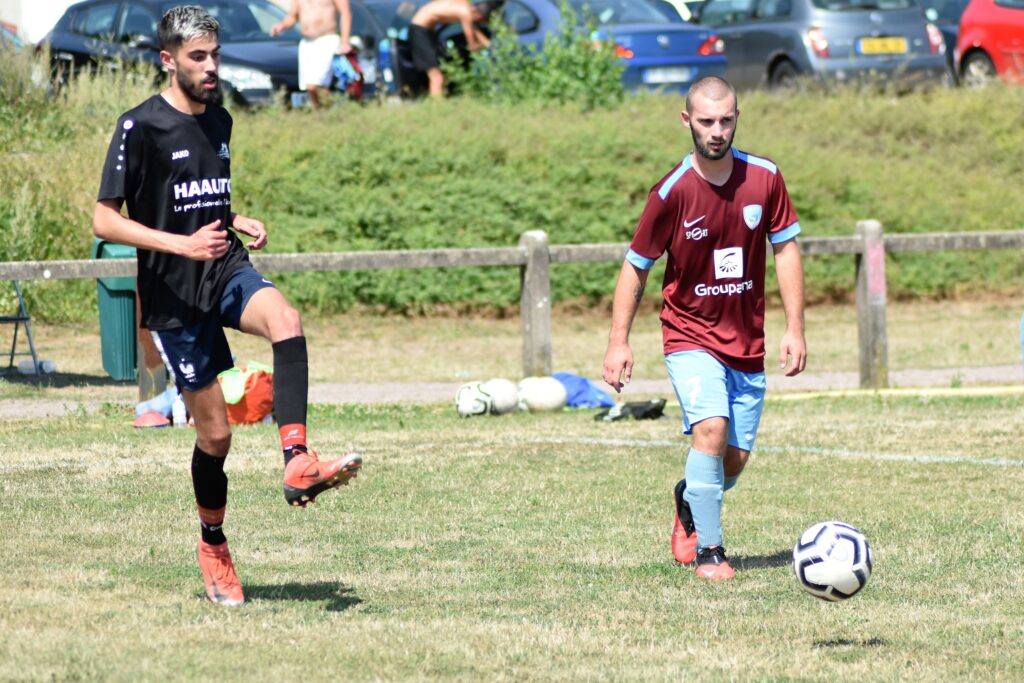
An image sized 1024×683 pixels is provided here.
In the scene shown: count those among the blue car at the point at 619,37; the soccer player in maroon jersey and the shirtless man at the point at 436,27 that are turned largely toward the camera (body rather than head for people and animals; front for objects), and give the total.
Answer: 1

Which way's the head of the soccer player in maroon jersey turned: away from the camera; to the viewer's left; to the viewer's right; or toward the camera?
toward the camera

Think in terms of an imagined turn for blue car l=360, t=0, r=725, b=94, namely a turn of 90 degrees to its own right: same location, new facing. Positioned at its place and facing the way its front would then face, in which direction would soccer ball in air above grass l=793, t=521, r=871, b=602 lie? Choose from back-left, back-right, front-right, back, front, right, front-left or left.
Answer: back-right

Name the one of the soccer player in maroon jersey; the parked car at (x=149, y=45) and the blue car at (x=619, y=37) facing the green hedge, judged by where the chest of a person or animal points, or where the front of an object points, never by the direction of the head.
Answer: the parked car

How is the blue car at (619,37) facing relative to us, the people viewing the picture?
facing away from the viewer and to the left of the viewer

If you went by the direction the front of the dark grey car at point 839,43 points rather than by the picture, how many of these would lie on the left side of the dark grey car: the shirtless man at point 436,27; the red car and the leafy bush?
2

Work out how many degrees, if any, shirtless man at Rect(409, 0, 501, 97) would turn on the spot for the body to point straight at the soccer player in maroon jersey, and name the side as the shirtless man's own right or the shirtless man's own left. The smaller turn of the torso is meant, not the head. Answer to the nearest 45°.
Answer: approximately 90° to the shirtless man's own right

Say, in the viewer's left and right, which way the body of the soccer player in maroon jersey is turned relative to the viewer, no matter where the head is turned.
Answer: facing the viewer

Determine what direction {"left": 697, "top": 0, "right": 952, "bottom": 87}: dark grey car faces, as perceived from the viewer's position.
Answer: facing away from the viewer and to the left of the viewer

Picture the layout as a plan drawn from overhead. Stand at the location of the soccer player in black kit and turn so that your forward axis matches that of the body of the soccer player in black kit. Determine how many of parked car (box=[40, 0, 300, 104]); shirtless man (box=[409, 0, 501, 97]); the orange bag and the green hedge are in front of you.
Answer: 0

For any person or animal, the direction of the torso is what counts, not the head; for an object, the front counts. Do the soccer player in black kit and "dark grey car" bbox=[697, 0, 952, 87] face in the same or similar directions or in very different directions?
very different directions

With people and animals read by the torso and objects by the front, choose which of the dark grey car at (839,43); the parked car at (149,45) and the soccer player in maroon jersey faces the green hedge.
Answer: the parked car

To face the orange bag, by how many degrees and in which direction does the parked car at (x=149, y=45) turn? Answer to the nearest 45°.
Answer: approximately 45° to its right

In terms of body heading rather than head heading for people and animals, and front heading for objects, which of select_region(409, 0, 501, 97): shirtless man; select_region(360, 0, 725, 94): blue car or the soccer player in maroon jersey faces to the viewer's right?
the shirtless man

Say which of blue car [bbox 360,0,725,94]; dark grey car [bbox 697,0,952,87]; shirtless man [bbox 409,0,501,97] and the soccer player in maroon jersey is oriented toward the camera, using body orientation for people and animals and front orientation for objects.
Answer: the soccer player in maroon jersey

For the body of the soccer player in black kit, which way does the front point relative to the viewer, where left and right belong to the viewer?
facing the viewer and to the right of the viewer

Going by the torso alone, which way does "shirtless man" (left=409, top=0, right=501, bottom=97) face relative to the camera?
to the viewer's right
